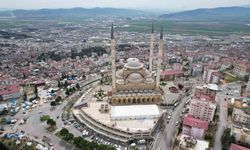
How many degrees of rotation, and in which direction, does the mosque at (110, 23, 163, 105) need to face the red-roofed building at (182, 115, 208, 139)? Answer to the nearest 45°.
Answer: approximately 45° to its left

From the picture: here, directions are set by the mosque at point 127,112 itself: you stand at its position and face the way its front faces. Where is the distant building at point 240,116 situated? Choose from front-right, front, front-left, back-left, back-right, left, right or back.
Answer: left

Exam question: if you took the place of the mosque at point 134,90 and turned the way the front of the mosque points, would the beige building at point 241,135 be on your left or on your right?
on your left

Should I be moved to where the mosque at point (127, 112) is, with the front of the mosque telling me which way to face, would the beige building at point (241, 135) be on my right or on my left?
on my left

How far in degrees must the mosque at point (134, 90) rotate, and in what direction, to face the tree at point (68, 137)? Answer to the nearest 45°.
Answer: approximately 45° to its right

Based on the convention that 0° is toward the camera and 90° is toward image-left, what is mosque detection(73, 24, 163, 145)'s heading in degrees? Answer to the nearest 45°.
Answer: approximately 0°

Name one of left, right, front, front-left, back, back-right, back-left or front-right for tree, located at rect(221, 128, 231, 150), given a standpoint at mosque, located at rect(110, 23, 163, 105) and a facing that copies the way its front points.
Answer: front-left

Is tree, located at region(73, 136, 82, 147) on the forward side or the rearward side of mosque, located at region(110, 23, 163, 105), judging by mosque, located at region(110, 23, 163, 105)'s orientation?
on the forward side

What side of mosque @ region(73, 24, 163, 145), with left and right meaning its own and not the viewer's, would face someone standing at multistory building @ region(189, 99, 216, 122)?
left

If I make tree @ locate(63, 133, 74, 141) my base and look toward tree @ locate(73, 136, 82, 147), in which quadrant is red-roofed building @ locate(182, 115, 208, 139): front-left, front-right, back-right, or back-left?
front-left
